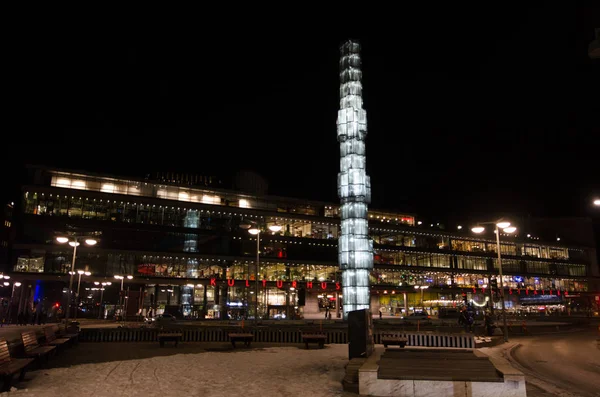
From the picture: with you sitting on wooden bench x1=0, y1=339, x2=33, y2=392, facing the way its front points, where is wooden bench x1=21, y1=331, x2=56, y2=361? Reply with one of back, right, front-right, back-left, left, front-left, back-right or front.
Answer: back-left

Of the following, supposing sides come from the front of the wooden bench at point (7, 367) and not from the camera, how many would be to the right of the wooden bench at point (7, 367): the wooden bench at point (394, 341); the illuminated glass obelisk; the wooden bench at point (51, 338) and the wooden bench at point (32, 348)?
0

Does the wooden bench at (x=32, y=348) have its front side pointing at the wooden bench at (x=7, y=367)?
no

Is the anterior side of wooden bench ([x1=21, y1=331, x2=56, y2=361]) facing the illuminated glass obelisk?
no

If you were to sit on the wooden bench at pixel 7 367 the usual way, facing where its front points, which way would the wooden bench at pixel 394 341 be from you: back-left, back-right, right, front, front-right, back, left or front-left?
front-left

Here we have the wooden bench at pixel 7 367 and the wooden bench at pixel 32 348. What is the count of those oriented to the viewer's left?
0

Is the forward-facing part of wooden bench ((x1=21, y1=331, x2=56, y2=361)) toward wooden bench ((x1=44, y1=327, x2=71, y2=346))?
no

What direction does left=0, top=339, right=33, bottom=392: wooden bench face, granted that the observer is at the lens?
facing the viewer and to the right of the viewer

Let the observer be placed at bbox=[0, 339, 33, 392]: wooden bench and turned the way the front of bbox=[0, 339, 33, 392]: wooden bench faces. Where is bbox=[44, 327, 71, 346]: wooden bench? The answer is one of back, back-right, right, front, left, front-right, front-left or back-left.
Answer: back-left

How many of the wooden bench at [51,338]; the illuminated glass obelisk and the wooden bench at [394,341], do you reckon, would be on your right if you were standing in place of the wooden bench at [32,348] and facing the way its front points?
0

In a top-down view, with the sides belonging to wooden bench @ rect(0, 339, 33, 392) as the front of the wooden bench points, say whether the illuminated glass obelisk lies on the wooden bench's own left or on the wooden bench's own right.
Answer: on the wooden bench's own left

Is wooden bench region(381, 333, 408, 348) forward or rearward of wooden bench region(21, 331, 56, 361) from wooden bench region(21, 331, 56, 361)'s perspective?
forward

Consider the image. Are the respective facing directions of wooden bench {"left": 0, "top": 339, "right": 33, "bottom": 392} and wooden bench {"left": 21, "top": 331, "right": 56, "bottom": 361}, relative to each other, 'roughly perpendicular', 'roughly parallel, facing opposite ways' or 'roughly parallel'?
roughly parallel
